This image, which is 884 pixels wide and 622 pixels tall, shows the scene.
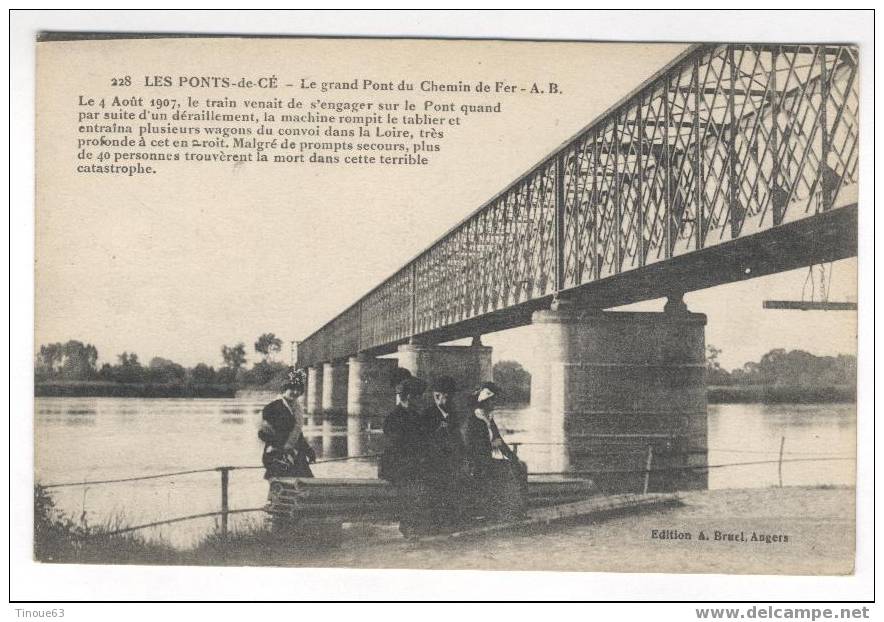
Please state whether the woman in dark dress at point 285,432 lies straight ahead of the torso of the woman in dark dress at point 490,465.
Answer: no
